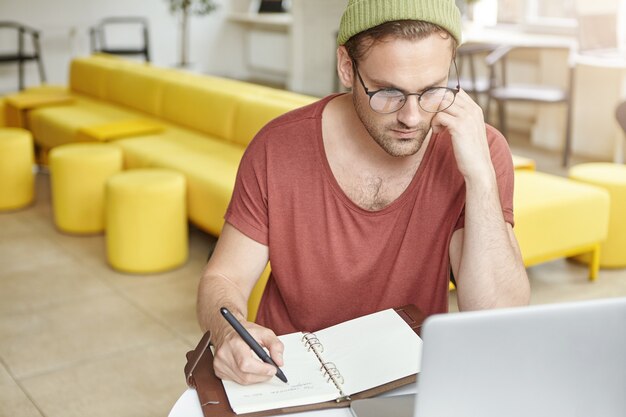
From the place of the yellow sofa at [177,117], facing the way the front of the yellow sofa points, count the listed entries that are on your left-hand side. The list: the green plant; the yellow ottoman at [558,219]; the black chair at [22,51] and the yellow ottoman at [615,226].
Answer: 2

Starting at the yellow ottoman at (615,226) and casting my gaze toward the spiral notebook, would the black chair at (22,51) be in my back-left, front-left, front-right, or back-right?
back-right

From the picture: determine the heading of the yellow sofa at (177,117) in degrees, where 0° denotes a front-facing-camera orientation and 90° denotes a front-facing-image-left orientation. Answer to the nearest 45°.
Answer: approximately 45°

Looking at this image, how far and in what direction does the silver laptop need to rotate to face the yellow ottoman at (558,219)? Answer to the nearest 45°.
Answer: approximately 45° to its right

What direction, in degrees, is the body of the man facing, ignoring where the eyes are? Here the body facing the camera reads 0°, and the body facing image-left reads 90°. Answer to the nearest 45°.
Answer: approximately 0°

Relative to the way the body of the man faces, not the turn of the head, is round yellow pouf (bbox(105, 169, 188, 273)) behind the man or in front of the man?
behind

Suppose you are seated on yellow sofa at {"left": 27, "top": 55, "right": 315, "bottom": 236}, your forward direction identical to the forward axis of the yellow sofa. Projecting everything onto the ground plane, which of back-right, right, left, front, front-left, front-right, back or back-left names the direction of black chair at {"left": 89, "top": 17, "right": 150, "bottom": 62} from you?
back-right

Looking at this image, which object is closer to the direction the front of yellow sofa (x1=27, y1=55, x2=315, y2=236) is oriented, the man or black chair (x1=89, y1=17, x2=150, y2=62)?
the man

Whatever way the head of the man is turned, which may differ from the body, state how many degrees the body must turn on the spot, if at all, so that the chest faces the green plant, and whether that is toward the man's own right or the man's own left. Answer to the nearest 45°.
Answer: approximately 180°

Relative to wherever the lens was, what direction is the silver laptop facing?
facing away from the viewer and to the left of the viewer

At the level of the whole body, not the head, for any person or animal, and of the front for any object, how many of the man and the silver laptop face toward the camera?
1
